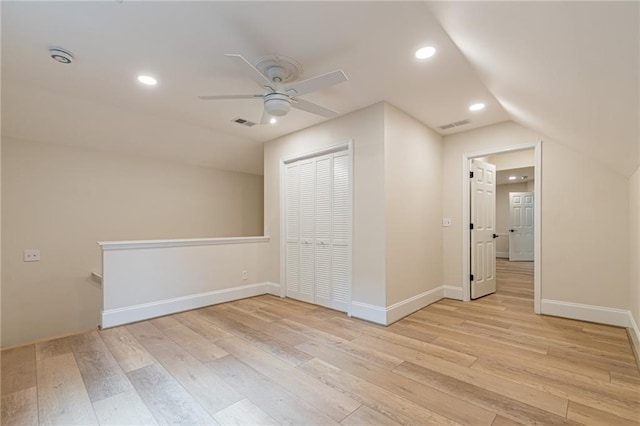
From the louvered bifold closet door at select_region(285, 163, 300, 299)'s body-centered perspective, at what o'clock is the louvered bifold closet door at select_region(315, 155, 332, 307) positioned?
the louvered bifold closet door at select_region(315, 155, 332, 307) is roughly at 9 o'clock from the louvered bifold closet door at select_region(285, 163, 300, 299).

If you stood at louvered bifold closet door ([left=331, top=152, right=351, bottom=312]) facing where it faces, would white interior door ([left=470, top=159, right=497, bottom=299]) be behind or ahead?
behind

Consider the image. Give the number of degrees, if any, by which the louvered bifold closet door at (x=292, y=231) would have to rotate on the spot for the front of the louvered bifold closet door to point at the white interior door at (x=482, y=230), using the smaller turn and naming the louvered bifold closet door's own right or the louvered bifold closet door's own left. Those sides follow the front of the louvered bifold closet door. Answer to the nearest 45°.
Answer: approximately 135° to the louvered bifold closet door's own left

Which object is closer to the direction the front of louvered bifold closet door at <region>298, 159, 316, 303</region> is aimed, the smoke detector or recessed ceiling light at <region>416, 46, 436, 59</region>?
the smoke detector

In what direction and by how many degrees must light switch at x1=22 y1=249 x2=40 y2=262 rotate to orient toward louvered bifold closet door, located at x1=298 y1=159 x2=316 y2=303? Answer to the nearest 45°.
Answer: approximately 45° to its left

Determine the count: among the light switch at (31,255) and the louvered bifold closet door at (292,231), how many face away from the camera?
0

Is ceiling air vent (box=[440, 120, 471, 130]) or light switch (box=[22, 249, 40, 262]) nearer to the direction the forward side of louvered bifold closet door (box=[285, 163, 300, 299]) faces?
the light switch

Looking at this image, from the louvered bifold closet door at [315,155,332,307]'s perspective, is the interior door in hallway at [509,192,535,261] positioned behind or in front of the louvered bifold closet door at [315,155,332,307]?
behind

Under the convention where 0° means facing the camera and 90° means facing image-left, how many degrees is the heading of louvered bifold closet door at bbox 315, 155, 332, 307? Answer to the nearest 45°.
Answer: approximately 45°

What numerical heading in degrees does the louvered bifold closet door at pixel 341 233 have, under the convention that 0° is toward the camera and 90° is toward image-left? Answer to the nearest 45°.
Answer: approximately 45°

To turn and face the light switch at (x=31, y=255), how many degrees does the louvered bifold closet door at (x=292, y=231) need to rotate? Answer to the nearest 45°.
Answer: approximately 45° to its right

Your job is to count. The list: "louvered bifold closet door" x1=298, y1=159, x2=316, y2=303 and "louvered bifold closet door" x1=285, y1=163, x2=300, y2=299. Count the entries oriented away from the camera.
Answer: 0

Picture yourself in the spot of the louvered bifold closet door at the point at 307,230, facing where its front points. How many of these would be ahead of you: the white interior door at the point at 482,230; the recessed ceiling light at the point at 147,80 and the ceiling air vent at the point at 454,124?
1

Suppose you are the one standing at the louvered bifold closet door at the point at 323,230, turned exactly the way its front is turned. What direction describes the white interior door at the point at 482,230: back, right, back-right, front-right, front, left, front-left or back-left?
back-left
